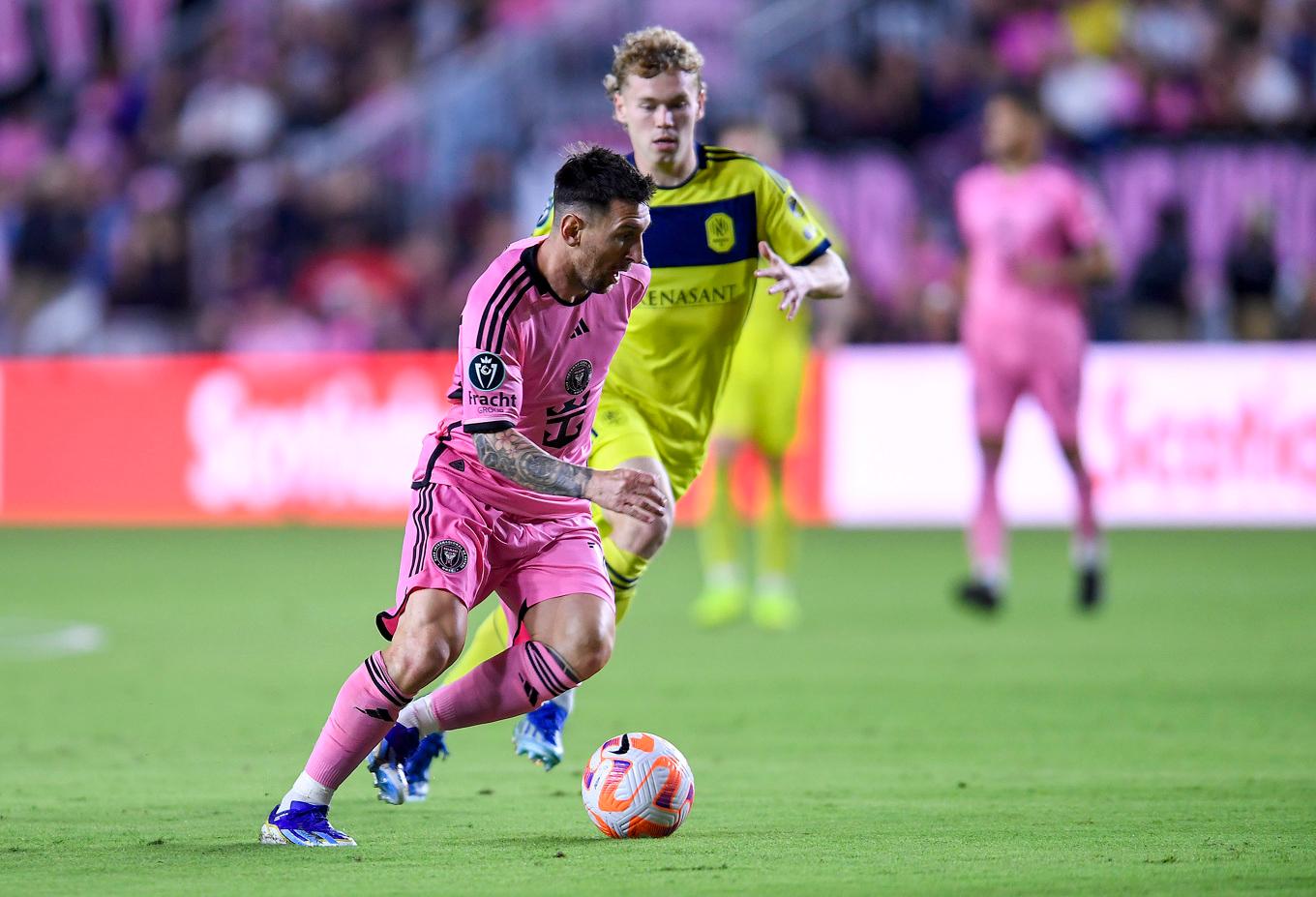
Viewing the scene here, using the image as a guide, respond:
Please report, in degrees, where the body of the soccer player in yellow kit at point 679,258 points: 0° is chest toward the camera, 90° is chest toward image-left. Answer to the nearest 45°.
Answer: approximately 0°

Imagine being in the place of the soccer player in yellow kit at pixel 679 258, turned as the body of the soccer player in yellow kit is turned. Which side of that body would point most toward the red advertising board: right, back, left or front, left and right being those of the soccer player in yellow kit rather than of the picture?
back

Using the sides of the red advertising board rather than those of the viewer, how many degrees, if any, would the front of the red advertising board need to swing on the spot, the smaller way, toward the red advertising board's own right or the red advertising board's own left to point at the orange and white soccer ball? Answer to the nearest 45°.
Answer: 0° — it already faces it

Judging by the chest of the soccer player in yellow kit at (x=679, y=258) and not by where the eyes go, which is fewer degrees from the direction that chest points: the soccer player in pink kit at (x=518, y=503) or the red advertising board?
the soccer player in pink kit

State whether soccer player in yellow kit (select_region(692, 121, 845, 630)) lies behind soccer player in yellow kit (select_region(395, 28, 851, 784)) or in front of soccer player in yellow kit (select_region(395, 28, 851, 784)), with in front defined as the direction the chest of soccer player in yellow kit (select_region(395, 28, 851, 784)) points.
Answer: behind

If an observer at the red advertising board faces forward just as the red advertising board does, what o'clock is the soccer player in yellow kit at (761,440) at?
The soccer player in yellow kit is roughly at 11 o'clock from the red advertising board.

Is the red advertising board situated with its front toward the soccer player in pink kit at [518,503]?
yes
